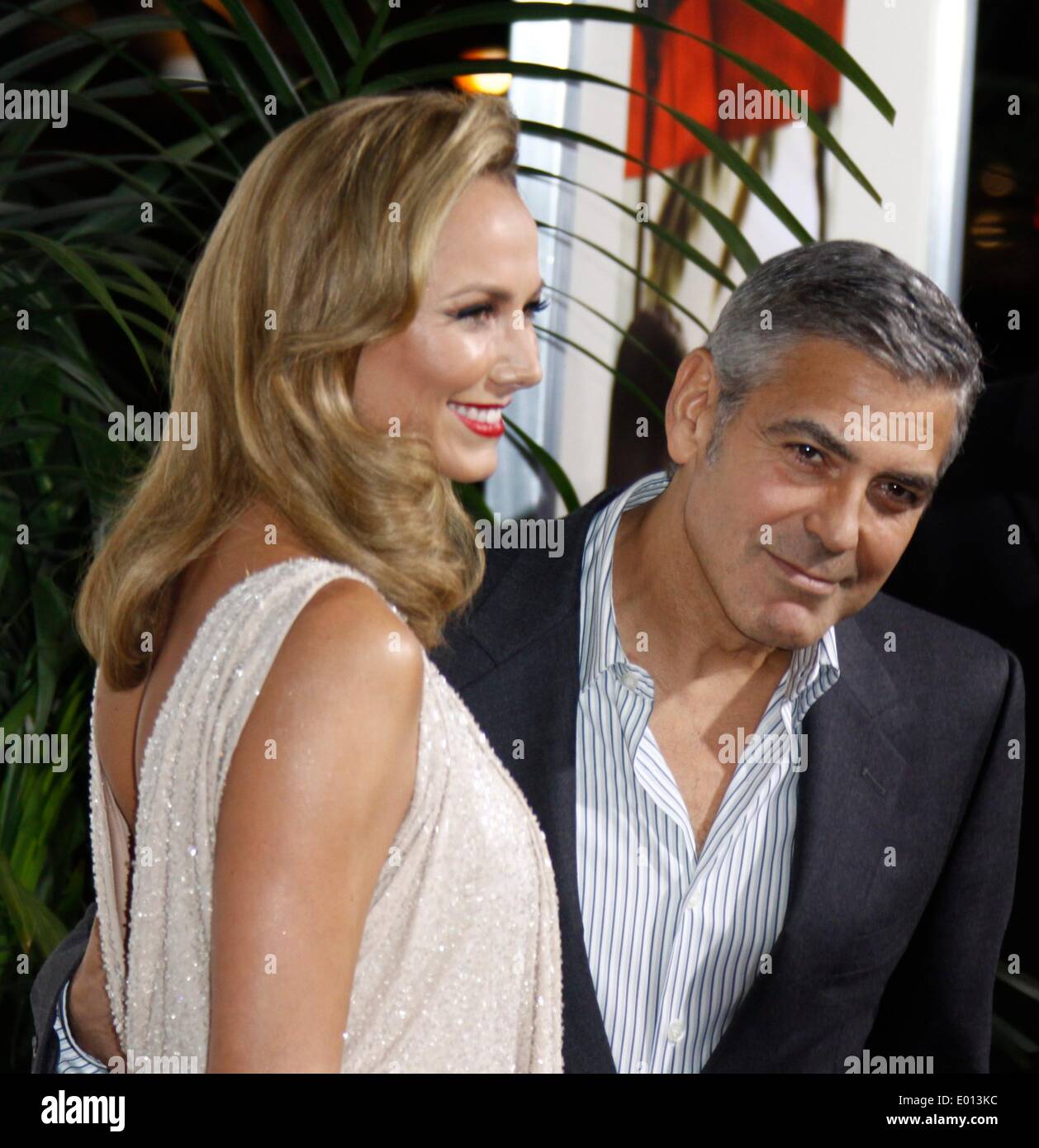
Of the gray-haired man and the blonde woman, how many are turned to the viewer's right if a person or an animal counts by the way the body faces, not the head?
1

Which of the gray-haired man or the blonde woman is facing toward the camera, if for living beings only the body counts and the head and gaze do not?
the gray-haired man

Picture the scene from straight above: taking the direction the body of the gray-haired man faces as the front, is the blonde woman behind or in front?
in front

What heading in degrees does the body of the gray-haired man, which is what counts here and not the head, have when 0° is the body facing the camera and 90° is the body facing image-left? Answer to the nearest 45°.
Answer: approximately 0°

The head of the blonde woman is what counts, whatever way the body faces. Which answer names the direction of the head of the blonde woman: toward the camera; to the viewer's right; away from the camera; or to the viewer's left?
to the viewer's right

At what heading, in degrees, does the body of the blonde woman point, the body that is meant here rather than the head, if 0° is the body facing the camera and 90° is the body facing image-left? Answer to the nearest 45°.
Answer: approximately 270°
